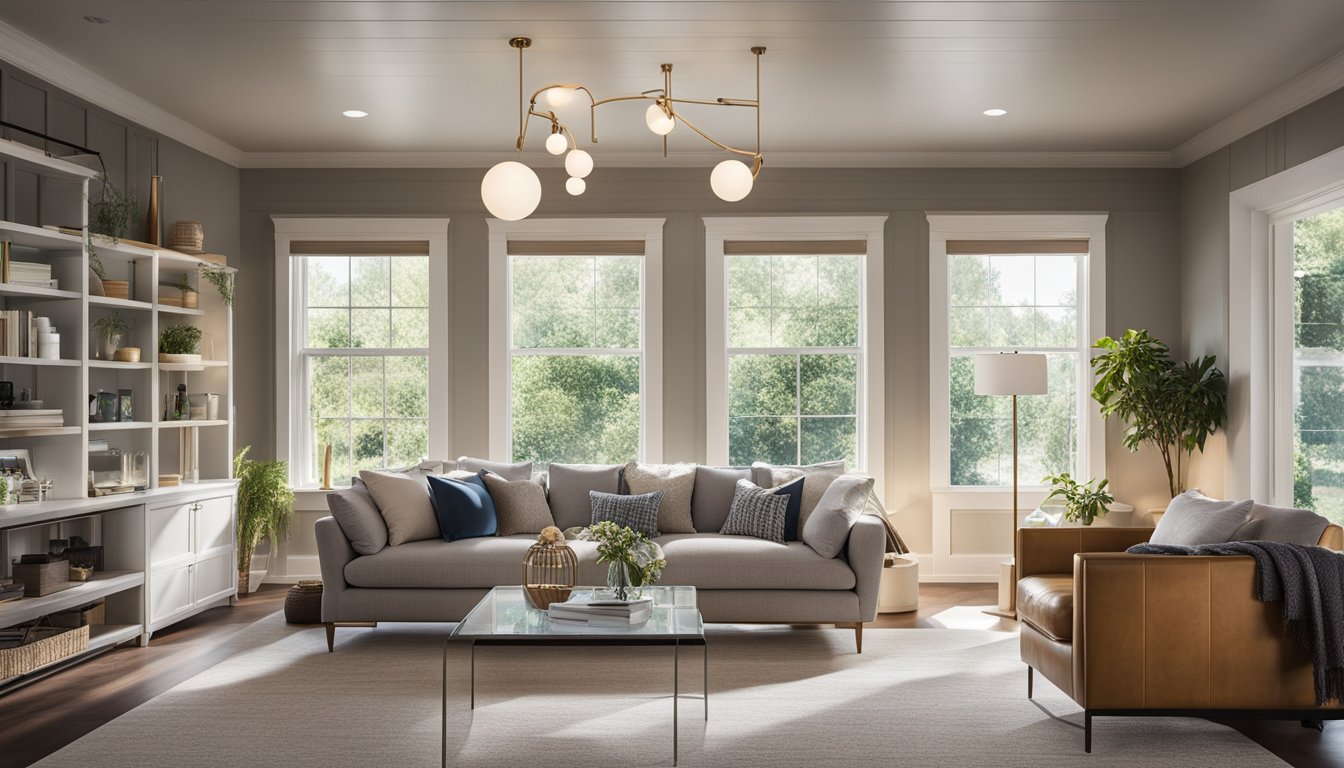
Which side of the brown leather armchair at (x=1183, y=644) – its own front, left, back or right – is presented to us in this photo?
left

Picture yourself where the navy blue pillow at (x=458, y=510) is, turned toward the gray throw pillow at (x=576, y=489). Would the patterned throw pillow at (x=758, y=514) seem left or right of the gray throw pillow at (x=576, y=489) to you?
right

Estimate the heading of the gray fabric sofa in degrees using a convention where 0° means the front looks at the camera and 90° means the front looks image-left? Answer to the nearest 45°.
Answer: approximately 0°

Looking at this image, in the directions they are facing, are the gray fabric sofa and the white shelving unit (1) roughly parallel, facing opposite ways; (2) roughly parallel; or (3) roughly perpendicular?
roughly perpendicular

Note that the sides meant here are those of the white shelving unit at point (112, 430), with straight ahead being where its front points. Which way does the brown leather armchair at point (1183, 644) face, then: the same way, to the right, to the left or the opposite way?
the opposite way

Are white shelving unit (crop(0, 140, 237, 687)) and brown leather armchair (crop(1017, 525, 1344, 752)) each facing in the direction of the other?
yes

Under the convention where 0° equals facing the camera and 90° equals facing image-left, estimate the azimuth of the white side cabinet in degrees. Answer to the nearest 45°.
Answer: approximately 315°

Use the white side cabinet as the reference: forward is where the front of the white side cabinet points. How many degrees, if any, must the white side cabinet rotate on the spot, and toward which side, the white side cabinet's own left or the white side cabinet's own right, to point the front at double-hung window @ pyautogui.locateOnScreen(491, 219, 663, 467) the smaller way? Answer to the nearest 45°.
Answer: approximately 45° to the white side cabinet's own left

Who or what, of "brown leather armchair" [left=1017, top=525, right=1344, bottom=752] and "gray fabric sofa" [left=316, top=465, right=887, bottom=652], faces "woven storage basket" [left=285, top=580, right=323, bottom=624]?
the brown leather armchair

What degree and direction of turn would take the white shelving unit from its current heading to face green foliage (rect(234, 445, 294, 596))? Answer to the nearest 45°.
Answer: approximately 90° to its left
